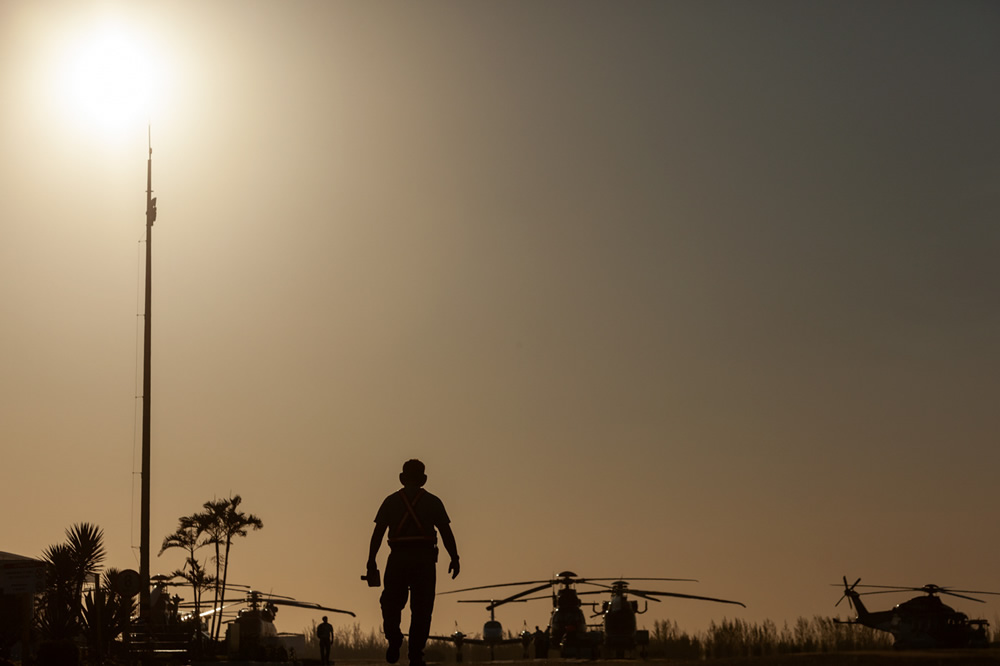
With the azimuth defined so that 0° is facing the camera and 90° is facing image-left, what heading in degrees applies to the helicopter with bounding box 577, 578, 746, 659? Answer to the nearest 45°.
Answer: approximately 0°

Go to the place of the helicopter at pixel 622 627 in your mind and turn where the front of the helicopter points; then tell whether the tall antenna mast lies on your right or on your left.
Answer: on your right

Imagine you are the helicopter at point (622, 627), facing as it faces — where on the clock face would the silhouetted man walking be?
The silhouetted man walking is roughly at 12 o'clock from the helicopter.
